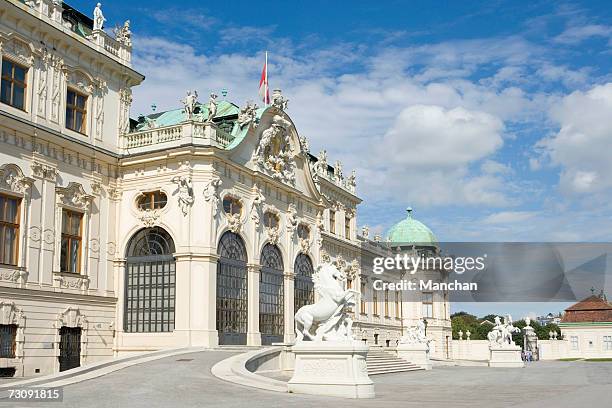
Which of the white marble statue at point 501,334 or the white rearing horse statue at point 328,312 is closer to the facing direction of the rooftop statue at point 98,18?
the white rearing horse statue

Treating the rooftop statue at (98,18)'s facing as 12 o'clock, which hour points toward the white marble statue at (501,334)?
The white marble statue is roughly at 10 o'clock from the rooftop statue.

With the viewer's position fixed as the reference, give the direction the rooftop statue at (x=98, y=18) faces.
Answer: facing the viewer and to the right of the viewer

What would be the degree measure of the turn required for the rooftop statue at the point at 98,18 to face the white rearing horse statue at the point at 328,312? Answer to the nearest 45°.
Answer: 0° — it already faces it
